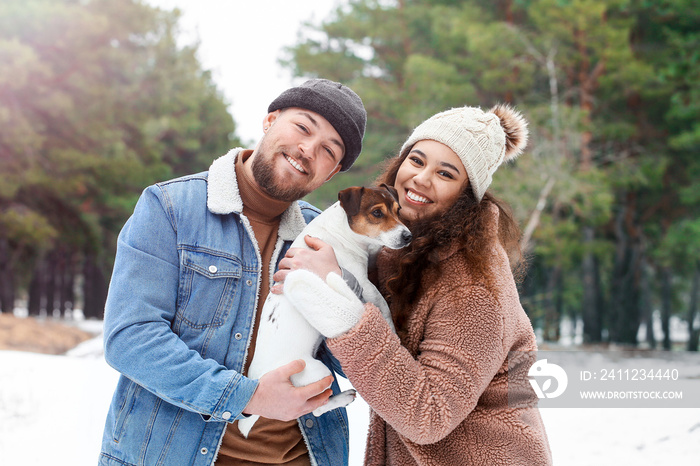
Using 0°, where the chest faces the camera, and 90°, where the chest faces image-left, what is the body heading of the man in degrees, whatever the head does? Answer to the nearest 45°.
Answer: approximately 315°

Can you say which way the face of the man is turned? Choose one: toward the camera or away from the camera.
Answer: toward the camera

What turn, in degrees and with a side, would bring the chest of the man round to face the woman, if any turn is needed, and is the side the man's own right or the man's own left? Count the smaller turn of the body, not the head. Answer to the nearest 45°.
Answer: approximately 45° to the man's own left
